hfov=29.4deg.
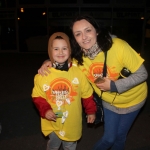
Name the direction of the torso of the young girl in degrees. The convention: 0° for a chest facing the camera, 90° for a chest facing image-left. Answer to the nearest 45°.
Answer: approximately 0°

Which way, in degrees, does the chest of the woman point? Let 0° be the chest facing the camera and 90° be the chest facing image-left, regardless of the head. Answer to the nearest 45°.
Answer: approximately 45°
